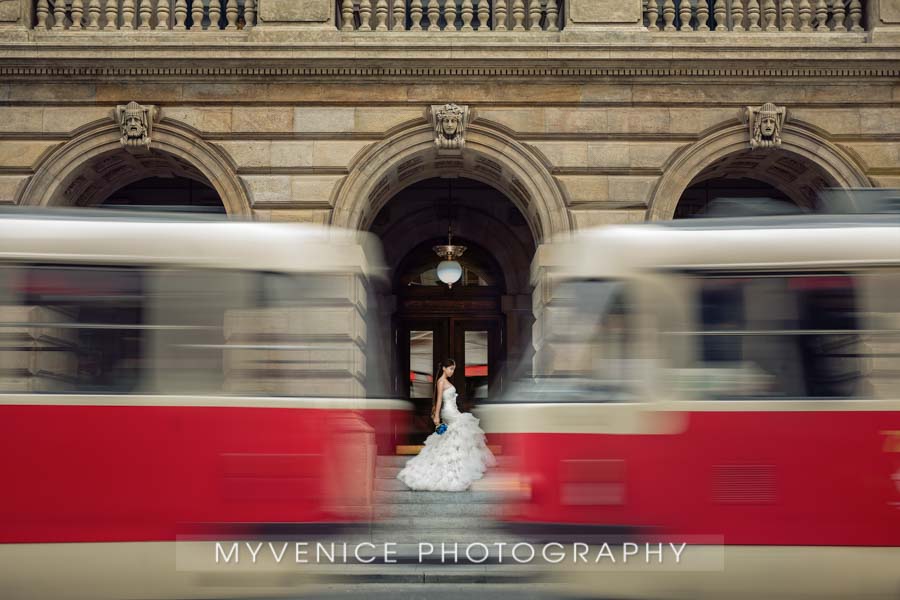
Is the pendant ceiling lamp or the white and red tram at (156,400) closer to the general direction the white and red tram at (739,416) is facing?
the white and red tram

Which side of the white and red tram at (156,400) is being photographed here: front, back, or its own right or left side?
left

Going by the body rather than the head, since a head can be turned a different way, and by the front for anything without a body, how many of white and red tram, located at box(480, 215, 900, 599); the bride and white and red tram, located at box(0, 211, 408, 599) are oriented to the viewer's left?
2

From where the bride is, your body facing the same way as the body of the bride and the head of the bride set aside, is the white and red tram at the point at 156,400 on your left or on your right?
on your right

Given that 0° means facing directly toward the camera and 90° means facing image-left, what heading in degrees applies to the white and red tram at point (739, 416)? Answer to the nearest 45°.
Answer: approximately 90°
